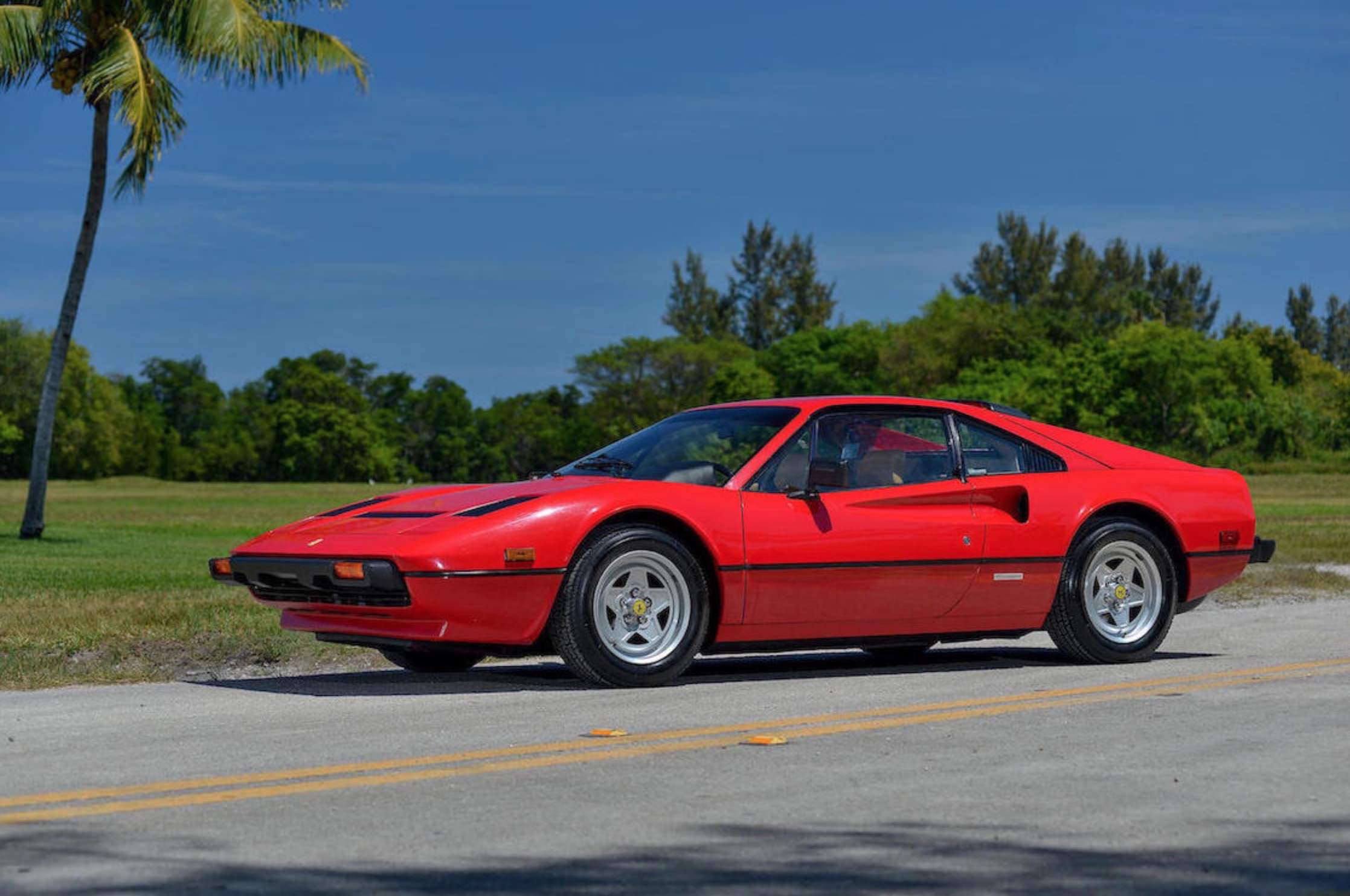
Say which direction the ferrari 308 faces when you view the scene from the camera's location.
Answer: facing the viewer and to the left of the viewer

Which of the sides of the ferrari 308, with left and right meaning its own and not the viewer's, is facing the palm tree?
right
